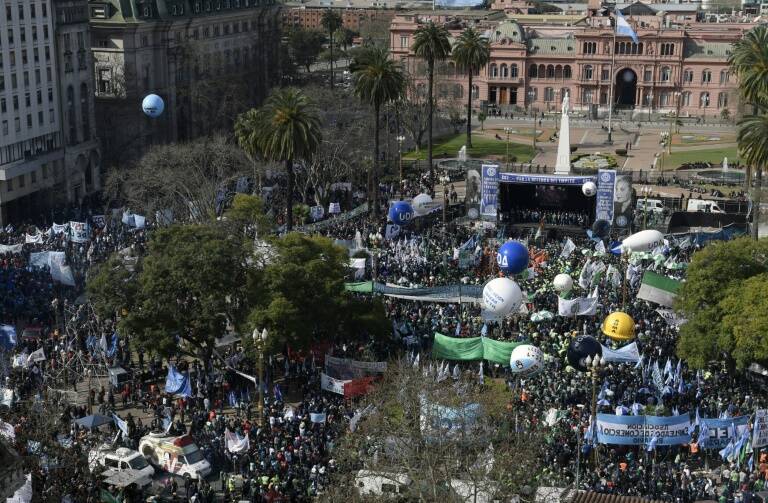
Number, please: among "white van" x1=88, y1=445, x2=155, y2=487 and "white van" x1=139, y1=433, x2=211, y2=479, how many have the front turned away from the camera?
0

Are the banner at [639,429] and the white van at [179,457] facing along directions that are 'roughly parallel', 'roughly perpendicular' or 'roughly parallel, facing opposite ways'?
roughly perpendicular
